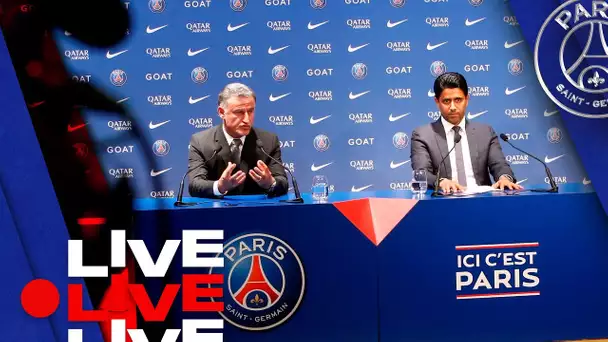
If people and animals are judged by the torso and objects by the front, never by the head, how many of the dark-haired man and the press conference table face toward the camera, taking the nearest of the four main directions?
2

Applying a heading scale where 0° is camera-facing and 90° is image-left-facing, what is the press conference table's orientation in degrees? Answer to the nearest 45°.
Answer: approximately 0°

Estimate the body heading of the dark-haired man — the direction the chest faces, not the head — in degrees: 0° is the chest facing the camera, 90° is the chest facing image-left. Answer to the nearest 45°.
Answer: approximately 0°

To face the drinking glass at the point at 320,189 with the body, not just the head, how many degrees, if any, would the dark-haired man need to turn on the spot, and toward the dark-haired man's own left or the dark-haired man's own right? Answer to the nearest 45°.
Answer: approximately 45° to the dark-haired man's own right

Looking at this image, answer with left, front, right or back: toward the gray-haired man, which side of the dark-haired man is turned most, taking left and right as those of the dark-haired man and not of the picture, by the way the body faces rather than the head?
right

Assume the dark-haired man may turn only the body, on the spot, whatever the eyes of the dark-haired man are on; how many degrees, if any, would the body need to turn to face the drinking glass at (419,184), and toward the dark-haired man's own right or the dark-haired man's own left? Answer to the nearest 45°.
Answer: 0° — they already face it

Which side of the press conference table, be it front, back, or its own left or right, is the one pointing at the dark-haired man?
back
